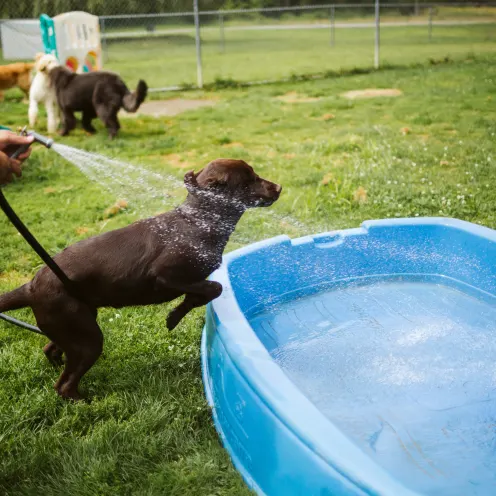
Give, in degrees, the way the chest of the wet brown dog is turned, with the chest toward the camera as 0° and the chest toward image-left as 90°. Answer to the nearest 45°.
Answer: approximately 270°

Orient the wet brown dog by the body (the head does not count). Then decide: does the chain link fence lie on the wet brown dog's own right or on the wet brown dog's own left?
on the wet brown dog's own left

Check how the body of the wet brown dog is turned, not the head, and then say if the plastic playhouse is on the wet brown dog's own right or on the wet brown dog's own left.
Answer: on the wet brown dog's own left

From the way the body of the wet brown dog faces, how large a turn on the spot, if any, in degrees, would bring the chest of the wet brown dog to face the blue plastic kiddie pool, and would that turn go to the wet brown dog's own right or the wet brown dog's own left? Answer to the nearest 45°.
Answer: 0° — it already faces it

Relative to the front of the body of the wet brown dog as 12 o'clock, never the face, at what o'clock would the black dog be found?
The black dog is roughly at 9 o'clock from the wet brown dog.

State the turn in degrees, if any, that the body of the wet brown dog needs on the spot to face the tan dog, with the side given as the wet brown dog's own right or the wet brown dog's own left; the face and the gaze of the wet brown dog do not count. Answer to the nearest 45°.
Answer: approximately 90° to the wet brown dog's own left

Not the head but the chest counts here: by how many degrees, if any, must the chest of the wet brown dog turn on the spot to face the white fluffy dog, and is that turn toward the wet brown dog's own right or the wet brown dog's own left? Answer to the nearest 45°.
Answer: approximately 90° to the wet brown dog's own left
